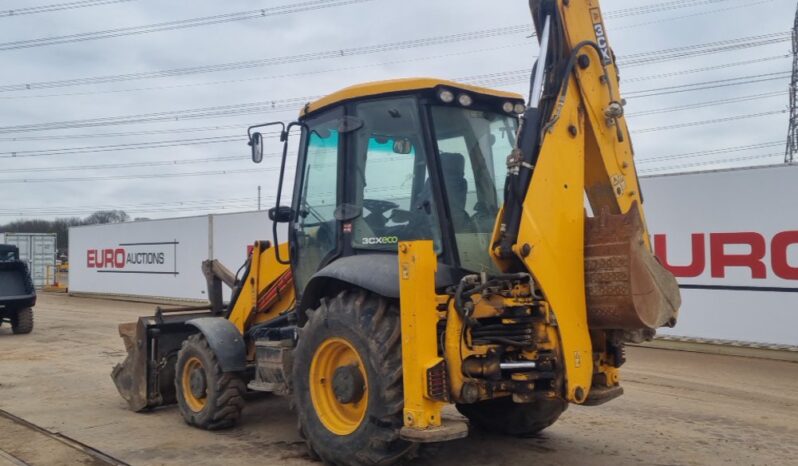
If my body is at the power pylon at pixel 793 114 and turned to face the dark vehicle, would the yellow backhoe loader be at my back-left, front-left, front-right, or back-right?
front-left

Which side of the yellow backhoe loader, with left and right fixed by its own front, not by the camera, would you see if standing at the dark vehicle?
front

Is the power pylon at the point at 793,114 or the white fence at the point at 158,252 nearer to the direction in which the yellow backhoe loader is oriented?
the white fence

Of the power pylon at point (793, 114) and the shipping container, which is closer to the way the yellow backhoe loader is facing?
the shipping container

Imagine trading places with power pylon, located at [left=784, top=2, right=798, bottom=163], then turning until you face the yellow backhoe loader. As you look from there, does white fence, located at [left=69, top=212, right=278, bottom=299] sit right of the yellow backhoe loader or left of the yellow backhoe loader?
right

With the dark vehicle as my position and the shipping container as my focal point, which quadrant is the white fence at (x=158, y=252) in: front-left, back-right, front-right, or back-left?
front-right

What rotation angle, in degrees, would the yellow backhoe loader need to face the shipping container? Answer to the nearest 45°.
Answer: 0° — it already faces it

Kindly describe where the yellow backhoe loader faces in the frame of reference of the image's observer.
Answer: facing away from the viewer and to the left of the viewer

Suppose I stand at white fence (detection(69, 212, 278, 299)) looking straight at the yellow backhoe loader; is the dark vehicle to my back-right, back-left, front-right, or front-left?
front-right

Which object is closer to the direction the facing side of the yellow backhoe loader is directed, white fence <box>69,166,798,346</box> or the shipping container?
the shipping container

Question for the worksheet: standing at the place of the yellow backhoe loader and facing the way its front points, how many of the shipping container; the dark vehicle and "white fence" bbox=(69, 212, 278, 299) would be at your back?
0

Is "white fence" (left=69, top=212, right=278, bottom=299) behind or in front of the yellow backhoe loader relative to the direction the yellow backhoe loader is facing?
in front

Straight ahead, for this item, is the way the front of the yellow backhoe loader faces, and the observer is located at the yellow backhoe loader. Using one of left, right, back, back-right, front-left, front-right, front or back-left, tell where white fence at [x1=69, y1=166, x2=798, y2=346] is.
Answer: right

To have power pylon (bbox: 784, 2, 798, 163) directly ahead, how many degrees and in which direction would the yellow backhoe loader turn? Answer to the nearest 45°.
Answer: approximately 90° to its right

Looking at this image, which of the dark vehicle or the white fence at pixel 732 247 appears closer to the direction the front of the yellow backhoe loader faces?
the dark vehicle

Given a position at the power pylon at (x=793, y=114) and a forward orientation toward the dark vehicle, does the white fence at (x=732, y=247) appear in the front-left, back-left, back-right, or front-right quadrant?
front-left
